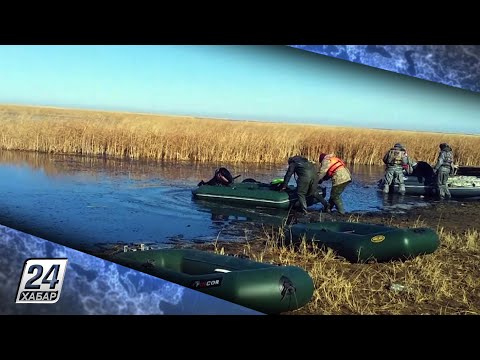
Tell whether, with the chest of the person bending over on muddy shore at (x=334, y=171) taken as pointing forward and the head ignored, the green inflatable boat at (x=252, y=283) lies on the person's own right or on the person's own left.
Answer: on the person's own left

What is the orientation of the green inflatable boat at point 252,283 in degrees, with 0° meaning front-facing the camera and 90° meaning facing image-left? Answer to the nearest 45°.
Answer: approximately 315°

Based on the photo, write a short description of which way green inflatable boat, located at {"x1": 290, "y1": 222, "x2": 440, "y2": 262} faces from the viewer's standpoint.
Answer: facing the viewer and to the right of the viewer

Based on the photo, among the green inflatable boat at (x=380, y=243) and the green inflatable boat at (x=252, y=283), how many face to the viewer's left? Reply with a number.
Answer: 0

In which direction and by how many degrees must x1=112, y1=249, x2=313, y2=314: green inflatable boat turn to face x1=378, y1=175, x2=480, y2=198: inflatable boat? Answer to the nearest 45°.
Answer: approximately 90° to its left

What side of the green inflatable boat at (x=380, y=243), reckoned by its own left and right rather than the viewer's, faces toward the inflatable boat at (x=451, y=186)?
left

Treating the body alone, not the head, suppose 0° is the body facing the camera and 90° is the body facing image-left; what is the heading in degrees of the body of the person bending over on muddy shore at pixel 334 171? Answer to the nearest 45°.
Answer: approximately 90°

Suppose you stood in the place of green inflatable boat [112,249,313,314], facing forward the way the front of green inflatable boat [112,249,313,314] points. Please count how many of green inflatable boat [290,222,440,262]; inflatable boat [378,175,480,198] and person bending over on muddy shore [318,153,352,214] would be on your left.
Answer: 3

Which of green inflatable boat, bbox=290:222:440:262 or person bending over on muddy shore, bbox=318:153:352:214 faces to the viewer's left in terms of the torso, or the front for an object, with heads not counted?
the person bending over on muddy shore
